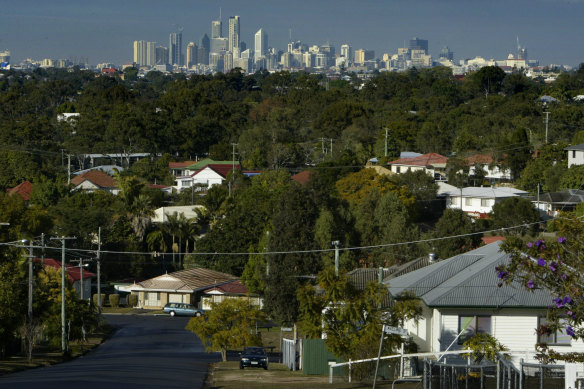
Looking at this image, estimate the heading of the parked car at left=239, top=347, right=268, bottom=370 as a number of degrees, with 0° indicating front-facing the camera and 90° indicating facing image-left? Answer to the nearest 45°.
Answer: approximately 0°

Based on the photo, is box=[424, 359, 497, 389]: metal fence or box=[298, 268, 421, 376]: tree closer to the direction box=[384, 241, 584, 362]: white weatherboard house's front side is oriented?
the metal fence

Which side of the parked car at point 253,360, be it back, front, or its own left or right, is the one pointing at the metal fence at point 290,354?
left

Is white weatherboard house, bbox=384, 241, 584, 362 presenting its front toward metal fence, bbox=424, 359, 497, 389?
yes

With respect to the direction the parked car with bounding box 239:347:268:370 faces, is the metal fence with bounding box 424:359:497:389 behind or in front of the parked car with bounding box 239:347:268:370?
in front

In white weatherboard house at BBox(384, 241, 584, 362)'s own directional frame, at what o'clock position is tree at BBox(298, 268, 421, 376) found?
The tree is roughly at 2 o'clock from the white weatherboard house.

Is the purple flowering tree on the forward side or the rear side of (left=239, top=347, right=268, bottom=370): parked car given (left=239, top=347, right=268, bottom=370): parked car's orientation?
on the forward side

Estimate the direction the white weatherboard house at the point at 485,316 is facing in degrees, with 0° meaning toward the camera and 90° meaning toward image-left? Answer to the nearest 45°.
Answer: approximately 0°

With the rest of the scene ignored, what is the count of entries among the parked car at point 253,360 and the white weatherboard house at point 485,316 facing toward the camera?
2
